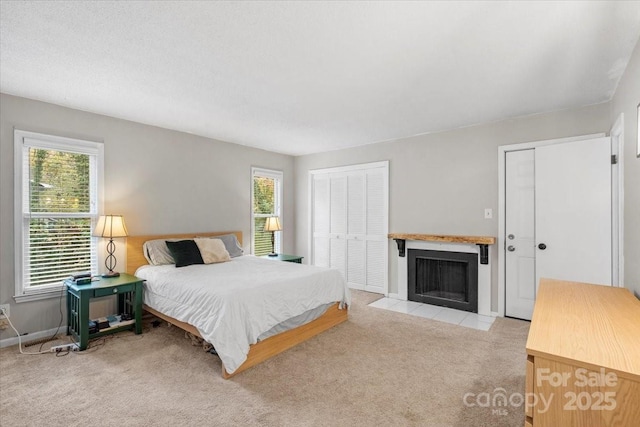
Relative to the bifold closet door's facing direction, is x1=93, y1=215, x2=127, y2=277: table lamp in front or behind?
in front

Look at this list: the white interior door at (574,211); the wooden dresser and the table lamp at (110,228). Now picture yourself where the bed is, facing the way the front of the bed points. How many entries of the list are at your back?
1

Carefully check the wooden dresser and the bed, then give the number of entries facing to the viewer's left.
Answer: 1

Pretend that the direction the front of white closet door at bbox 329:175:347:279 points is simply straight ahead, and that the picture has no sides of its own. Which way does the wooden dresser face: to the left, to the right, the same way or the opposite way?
to the right

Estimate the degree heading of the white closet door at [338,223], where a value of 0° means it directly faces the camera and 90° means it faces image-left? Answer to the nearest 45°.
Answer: approximately 45°

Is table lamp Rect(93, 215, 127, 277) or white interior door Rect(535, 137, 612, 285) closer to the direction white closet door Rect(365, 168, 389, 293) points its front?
the table lamp

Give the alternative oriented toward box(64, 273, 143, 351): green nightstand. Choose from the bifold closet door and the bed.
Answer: the bifold closet door

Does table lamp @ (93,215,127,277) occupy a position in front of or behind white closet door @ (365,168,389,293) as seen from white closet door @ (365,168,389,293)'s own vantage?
in front

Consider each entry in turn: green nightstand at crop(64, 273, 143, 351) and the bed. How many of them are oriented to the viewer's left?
0

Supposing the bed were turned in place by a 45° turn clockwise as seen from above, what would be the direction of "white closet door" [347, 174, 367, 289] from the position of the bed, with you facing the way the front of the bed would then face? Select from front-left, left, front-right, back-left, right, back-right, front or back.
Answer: back-left

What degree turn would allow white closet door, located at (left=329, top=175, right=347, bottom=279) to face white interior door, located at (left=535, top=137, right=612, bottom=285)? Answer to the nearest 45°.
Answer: approximately 90° to its left

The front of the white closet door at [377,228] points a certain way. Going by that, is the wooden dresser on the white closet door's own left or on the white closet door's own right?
on the white closet door's own left

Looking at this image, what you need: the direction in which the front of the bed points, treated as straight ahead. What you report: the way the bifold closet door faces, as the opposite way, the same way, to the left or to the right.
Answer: to the right

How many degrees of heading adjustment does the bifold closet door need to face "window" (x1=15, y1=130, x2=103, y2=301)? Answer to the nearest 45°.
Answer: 0° — it already faces it

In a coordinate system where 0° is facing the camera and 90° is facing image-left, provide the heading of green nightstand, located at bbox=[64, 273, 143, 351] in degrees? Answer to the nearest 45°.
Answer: approximately 315°

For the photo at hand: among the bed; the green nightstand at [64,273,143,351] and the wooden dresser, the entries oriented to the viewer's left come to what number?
1

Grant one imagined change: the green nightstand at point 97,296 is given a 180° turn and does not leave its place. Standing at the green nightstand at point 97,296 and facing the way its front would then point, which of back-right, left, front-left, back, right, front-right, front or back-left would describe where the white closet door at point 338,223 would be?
back-right

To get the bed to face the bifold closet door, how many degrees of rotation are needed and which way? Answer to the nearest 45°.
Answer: approximately 90° to its left

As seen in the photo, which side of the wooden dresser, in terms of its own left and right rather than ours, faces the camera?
left

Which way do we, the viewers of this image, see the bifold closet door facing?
facing the viewer and to the left of the viewer
